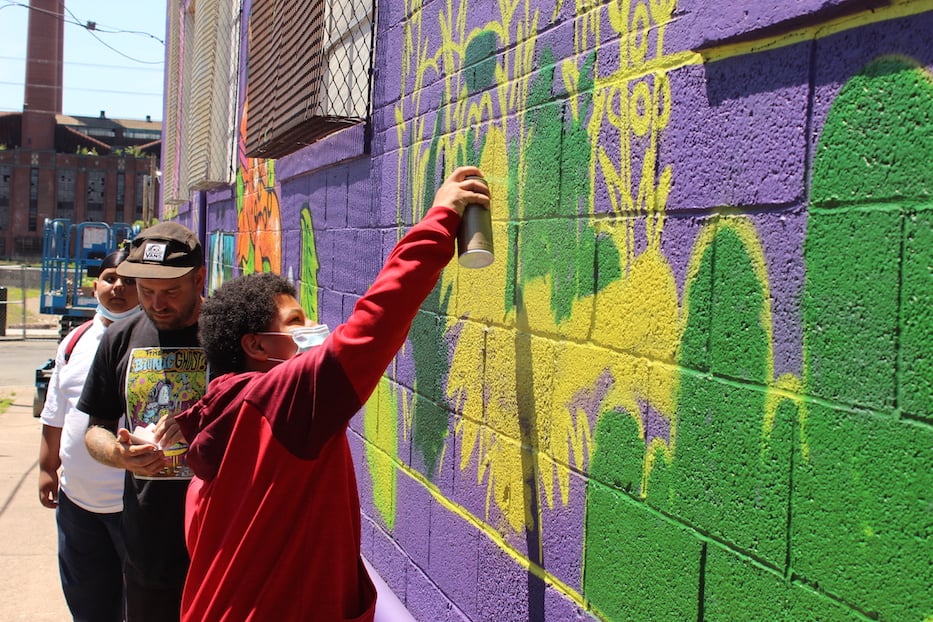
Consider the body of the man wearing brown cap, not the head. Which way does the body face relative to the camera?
toward the camera

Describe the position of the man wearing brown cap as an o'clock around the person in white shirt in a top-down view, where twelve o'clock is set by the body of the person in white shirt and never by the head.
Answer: The man wearing brown cap is roughly at 1 o'clock from the person in white shirt.

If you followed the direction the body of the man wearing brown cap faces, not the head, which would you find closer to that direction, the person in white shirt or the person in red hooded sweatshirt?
the person in red hooded sweatshirt

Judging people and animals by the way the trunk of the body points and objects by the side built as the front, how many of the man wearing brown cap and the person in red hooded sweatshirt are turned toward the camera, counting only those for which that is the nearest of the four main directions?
1

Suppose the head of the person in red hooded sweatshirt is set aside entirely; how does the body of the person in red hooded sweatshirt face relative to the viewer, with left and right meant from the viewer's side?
facing away from the viewer and to the right of the viewer

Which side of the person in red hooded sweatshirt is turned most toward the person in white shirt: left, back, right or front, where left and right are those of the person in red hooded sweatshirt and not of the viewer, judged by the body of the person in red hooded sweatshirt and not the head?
left

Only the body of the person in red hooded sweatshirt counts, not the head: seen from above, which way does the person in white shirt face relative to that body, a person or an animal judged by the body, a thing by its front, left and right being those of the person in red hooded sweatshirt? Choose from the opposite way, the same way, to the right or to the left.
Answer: to the right

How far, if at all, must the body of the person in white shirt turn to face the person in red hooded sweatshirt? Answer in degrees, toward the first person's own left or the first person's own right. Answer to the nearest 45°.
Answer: approximately 45° to the first person's own right

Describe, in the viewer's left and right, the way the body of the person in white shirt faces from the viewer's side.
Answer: facing the viewer and to the right of the viewer

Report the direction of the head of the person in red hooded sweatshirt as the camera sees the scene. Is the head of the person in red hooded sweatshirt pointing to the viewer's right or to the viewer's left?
to the viewer's right
